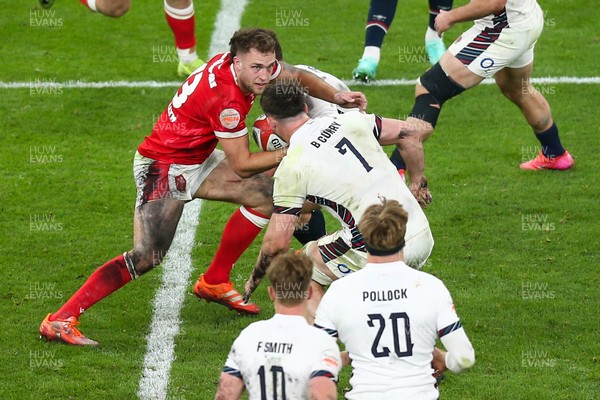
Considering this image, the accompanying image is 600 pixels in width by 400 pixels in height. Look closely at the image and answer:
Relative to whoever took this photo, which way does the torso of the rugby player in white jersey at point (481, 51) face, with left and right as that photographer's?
facing to the left of the viewer

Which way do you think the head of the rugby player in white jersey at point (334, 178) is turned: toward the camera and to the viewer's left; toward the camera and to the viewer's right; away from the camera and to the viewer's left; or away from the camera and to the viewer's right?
away from the camera and to the viewer's left

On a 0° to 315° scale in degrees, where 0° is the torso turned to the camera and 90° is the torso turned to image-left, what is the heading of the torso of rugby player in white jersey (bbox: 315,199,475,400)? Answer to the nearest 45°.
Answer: approximately 180°

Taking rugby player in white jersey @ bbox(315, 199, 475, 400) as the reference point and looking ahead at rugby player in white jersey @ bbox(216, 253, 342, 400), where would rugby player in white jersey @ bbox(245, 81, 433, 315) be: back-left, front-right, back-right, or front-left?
back-right

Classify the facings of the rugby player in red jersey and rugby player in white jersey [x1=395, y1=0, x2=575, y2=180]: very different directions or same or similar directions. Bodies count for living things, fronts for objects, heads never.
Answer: very different directions

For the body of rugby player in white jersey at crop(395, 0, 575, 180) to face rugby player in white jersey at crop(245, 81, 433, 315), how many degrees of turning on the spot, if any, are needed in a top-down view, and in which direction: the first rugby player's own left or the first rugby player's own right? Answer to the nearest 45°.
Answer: approximately 90° to the first rugby player's own left

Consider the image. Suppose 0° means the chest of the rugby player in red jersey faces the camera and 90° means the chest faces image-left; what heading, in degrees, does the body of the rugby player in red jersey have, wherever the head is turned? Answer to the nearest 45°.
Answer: approximately 270°

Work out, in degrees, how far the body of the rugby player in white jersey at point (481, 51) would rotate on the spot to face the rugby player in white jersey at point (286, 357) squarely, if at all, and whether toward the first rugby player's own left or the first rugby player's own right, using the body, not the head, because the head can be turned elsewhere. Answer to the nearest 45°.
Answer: approximately 90° to the first rugby player's own left

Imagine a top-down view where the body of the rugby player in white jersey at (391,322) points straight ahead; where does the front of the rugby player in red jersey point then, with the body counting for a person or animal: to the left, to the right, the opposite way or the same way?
to the right
